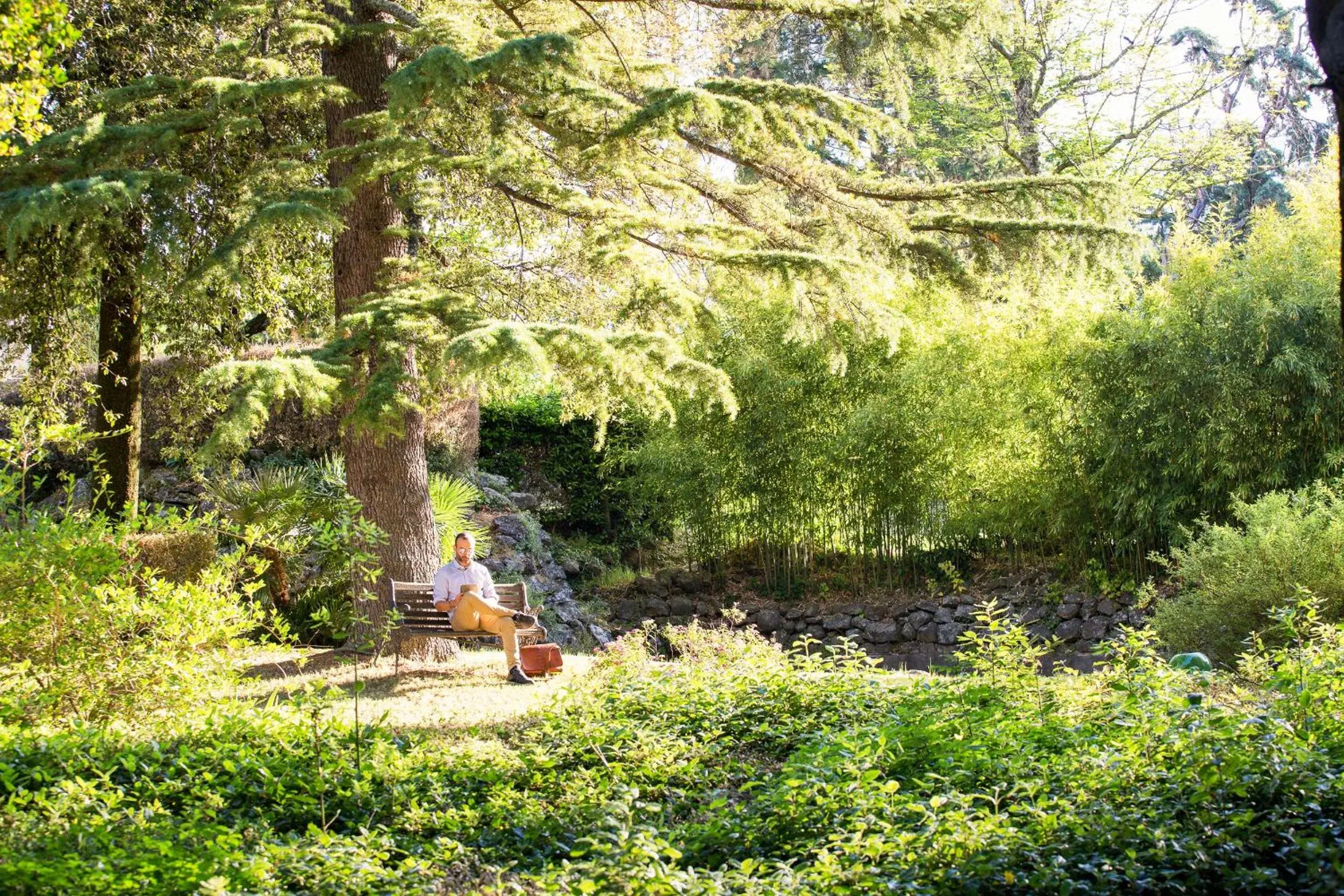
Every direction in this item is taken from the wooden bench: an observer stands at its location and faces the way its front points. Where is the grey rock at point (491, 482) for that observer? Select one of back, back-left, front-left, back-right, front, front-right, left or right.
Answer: back

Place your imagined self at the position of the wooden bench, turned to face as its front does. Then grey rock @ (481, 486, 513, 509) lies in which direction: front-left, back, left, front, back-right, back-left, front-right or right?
back

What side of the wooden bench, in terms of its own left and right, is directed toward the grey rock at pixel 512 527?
back

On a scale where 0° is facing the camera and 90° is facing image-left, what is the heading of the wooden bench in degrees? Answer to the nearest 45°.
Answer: approximately 0°

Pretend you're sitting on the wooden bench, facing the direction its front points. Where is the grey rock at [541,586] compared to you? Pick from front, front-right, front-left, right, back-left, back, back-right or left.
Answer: back

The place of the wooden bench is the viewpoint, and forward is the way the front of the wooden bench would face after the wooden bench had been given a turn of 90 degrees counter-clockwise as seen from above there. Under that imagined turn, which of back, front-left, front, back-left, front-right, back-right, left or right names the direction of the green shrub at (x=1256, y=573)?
front

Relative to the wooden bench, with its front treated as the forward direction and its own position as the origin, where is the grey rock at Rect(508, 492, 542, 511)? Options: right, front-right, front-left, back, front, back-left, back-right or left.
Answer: back

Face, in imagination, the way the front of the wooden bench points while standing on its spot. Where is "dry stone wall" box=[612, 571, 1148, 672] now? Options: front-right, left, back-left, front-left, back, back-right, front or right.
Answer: back-left

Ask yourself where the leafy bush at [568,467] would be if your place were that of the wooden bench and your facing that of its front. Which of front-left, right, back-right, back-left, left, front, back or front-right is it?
back
